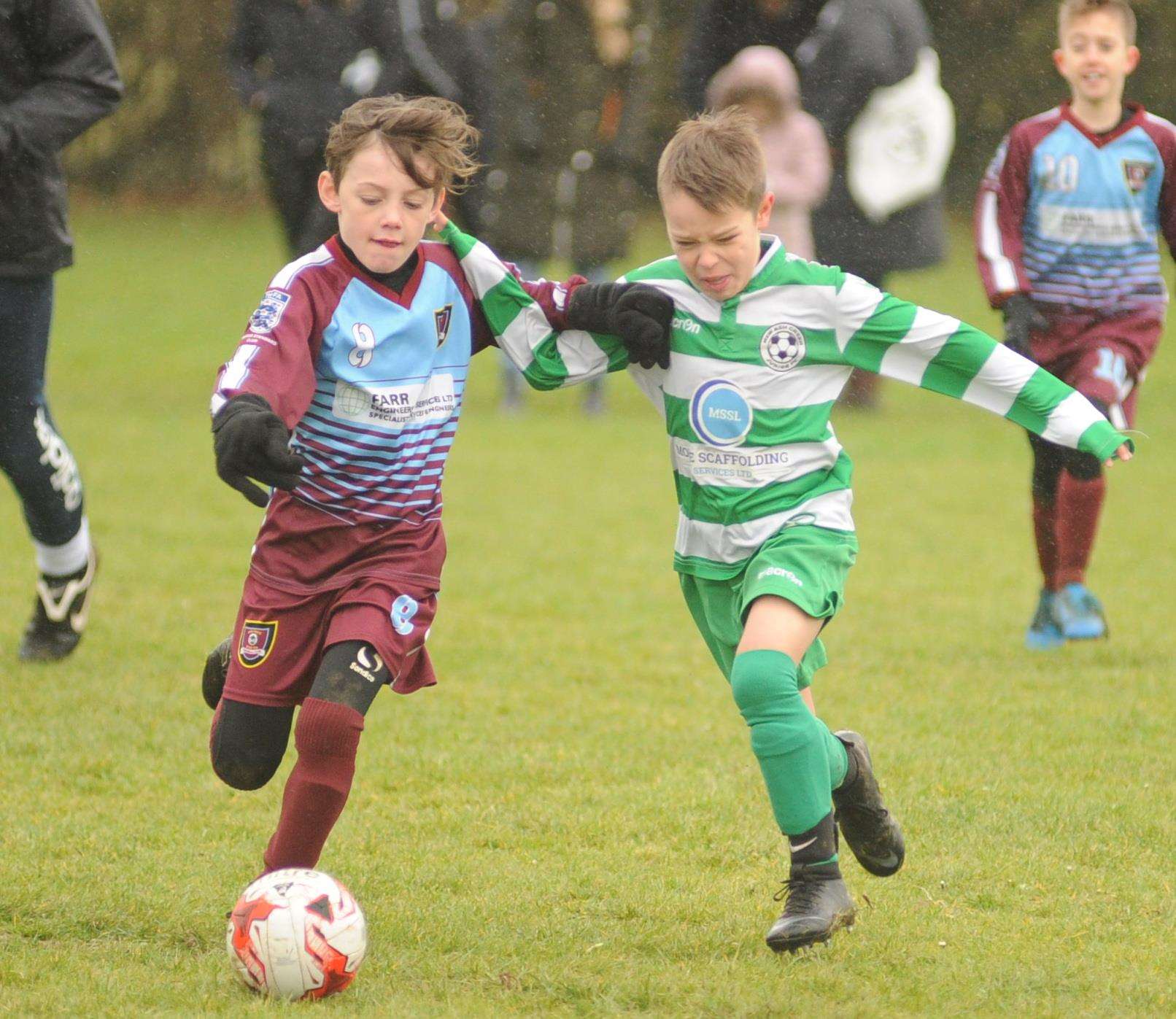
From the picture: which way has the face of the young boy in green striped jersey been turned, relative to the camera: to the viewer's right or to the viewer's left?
to the viewer's left

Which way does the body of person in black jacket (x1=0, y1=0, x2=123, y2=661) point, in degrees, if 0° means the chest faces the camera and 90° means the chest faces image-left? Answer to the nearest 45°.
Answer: approximately 45°

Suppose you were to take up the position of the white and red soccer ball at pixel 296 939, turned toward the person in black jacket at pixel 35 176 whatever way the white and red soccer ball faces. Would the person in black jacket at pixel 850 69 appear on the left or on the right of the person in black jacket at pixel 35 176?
right

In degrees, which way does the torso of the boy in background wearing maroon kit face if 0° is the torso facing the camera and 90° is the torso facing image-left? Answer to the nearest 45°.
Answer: approximately 0°

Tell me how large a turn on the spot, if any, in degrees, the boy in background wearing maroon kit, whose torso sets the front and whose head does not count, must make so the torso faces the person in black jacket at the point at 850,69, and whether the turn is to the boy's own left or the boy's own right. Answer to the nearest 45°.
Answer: approximately 180°
